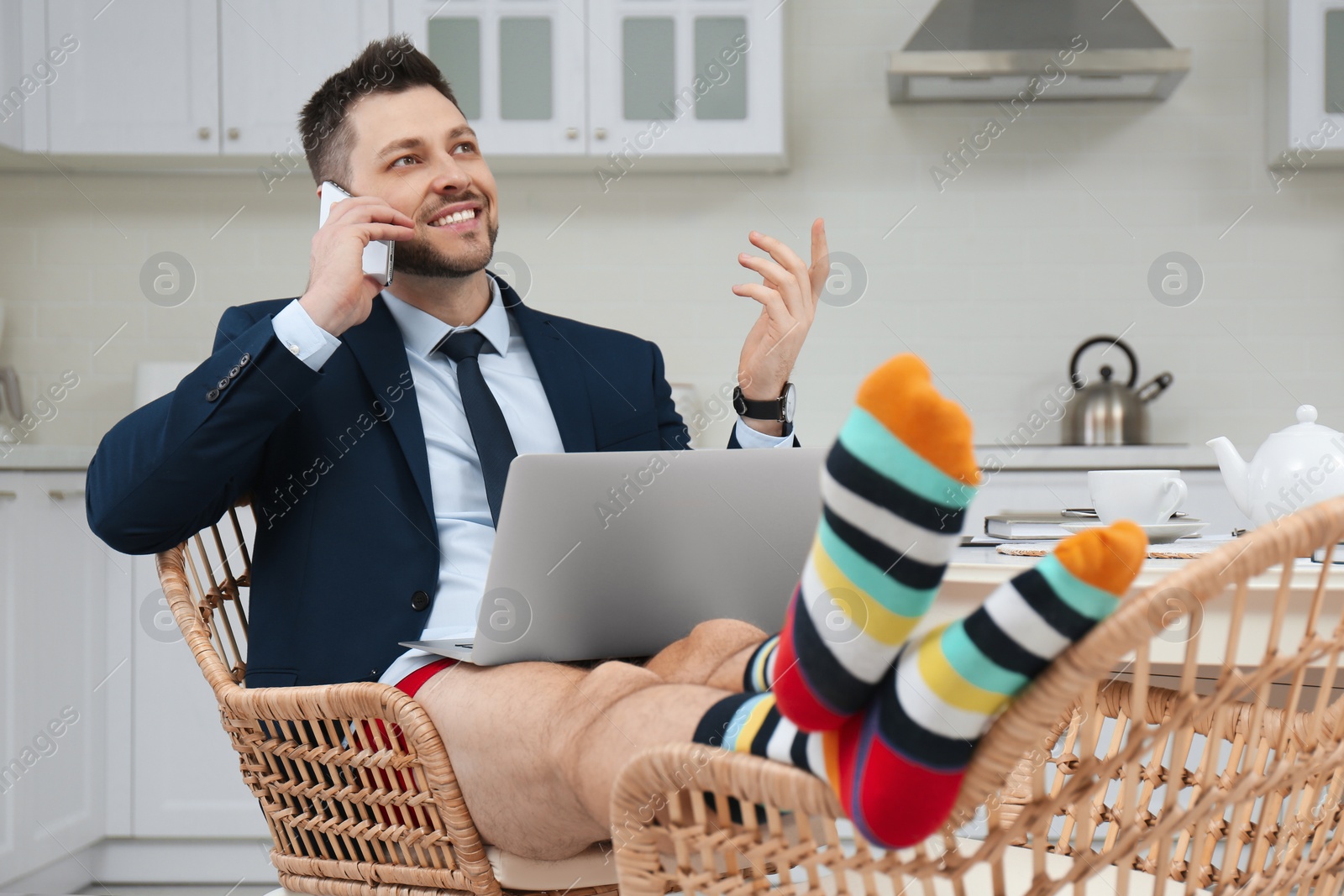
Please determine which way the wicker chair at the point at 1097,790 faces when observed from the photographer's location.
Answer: facing away from the viewer and to the left of the viewer

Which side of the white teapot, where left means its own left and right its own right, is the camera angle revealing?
left

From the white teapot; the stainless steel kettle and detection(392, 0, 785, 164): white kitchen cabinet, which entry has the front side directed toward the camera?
the white kitchen cabinet

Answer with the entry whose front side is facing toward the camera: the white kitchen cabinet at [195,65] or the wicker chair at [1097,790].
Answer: the white kitchen cabinet

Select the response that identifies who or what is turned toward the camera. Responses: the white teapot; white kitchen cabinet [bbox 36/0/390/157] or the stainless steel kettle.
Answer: the white kitchen cabinet

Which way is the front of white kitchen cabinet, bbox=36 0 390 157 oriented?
toward the camera

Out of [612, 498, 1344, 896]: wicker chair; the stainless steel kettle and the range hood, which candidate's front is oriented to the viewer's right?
the stainless steel kettle

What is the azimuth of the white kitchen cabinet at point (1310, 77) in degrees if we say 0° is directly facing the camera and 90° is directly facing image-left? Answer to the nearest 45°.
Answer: approximately 0°

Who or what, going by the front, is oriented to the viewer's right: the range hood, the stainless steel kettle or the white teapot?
the stainless steel kettle

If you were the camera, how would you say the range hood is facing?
facing the viewer

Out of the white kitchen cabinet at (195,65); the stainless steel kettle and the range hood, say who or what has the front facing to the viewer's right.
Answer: the stainless steel kettle

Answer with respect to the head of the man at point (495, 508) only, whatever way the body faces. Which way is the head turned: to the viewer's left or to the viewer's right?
to the viewer's right

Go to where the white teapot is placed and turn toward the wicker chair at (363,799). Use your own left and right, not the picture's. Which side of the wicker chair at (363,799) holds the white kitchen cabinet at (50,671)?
right

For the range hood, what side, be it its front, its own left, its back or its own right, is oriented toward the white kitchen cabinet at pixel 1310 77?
left

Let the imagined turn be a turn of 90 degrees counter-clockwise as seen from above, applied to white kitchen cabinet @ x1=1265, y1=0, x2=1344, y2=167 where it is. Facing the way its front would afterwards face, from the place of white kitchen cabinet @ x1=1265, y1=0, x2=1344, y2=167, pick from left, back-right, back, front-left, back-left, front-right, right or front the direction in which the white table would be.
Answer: right

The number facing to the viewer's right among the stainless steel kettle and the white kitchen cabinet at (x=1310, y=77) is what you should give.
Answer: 1

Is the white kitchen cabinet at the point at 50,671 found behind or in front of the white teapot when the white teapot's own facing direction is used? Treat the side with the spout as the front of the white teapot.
in front

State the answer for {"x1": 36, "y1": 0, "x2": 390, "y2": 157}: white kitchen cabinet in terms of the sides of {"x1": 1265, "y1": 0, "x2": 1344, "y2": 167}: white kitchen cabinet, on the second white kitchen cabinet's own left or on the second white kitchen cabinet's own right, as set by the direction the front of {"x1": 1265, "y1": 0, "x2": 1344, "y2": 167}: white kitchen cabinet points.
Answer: on the second white kitchen cabinet's own right

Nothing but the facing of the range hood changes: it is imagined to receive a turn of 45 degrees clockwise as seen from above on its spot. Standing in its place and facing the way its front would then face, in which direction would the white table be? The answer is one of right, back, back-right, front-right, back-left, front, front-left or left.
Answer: front-left

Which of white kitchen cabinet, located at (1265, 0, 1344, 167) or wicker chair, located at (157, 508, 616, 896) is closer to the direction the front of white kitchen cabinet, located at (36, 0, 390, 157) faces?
the wicker chair
